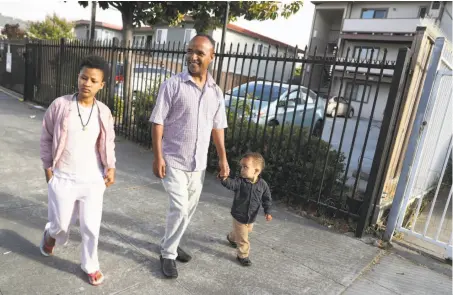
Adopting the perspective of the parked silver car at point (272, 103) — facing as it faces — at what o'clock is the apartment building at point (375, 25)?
The apartment building is roughly at 5 o'clock from the parked silver car.

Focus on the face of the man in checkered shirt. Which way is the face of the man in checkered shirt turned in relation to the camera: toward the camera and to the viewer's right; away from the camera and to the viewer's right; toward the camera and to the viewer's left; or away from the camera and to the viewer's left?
toward the camera and to the viewer's left

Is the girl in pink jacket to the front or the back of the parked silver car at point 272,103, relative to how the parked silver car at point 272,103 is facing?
to the front

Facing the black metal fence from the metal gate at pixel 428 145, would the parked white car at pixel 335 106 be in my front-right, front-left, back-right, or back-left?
front-right

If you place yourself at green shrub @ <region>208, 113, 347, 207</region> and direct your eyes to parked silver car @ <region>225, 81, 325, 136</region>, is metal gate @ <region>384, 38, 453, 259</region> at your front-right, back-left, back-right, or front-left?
back-right

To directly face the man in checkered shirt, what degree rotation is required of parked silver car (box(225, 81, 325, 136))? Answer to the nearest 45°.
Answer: approximately 45° to its left

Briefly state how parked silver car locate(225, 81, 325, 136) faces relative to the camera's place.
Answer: facing the viewer and to the left of the viewer
